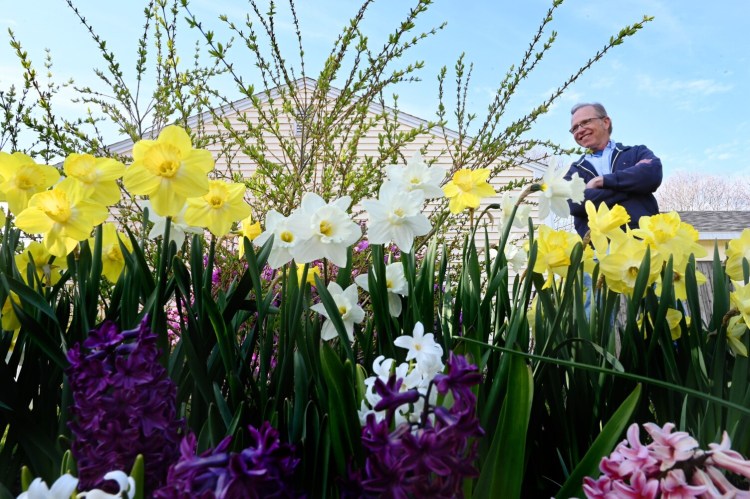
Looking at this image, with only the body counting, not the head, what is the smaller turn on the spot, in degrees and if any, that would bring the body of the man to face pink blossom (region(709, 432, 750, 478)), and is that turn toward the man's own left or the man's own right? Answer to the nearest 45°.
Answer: approximately 45° to the man's own left

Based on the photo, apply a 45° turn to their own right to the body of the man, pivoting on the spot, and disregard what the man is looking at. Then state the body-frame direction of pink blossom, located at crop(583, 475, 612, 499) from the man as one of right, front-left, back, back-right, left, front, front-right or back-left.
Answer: left

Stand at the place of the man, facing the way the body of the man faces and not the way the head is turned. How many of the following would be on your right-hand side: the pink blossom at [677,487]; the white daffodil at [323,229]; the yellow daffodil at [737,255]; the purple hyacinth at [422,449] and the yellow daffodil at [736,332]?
0

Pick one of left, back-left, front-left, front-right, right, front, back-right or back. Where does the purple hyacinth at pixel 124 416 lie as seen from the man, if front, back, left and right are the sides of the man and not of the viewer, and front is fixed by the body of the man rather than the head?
front-left

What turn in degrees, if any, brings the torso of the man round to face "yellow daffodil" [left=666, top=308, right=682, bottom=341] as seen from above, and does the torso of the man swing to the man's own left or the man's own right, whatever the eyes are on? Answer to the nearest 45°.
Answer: approximately 45° to the man's own left

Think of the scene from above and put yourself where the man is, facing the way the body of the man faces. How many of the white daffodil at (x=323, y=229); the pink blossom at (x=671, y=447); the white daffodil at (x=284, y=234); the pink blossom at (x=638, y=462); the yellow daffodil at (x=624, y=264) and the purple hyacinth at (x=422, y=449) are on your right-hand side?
0

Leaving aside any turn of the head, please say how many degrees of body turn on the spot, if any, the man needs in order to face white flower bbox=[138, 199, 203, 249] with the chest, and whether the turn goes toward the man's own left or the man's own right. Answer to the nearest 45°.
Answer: approximately 45° to the man's own left

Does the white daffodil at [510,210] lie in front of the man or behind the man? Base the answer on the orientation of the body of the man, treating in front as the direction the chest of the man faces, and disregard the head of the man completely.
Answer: in front

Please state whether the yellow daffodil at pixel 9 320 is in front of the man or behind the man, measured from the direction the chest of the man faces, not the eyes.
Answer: in front

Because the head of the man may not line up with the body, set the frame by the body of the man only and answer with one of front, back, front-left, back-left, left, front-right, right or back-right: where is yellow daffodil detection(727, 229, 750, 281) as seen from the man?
front-left

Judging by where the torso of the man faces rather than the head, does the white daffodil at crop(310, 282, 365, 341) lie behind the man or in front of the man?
in front

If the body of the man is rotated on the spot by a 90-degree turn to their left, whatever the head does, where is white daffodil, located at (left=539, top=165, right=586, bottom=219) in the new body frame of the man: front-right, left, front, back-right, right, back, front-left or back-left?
front-right

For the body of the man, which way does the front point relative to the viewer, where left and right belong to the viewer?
facing the viewer and to the left of the viewer

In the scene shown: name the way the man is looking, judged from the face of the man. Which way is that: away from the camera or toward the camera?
toward the camera
